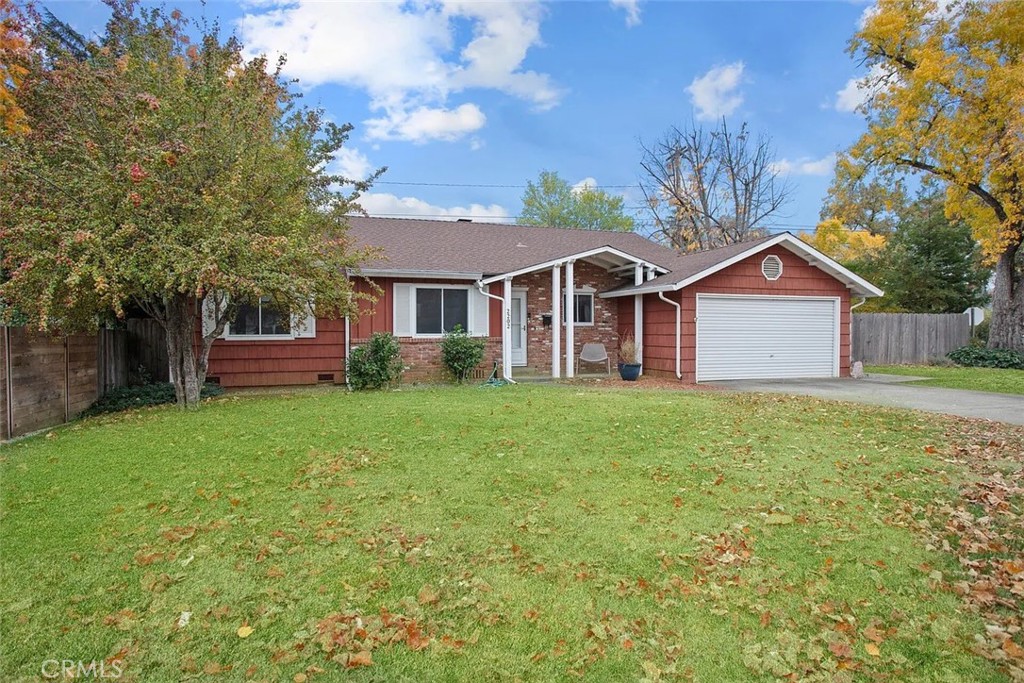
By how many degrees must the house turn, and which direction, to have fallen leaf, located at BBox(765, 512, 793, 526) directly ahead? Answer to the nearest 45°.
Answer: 0° — it already faces it

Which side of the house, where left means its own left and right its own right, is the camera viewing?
front

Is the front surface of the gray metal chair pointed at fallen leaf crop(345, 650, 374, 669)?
yes

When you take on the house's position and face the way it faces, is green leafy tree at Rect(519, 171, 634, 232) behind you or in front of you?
behind

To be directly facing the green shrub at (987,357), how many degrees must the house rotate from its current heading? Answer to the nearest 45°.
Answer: approximately 90° to its left

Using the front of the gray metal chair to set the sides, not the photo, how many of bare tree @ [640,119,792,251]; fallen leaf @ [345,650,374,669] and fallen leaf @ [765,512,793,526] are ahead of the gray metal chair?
2

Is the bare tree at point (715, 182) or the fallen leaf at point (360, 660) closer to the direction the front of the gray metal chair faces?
the fallen leaf

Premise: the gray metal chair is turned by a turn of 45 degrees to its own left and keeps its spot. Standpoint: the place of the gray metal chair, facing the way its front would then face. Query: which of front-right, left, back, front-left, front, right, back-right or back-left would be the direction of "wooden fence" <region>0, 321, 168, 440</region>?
right

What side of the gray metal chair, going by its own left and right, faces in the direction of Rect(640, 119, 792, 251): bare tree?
back

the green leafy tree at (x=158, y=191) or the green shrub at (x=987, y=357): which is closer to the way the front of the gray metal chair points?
the green leafy tree

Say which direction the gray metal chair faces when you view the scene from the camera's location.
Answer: facing the viewer

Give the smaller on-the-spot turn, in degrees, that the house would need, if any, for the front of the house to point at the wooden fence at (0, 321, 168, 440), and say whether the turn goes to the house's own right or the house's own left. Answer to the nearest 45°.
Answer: approximately 45° to the house's own right

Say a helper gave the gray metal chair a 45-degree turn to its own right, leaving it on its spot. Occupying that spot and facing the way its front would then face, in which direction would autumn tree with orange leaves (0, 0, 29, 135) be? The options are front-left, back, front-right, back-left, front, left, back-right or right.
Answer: front

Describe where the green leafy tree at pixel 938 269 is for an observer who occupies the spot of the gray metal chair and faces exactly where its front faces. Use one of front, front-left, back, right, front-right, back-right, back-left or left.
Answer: back-left

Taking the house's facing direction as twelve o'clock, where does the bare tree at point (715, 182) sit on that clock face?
The bare tree is roughly at 7 o'clock from the house.

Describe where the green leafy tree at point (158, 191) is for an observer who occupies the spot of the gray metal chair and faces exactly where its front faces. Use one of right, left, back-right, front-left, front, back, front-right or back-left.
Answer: front-right
